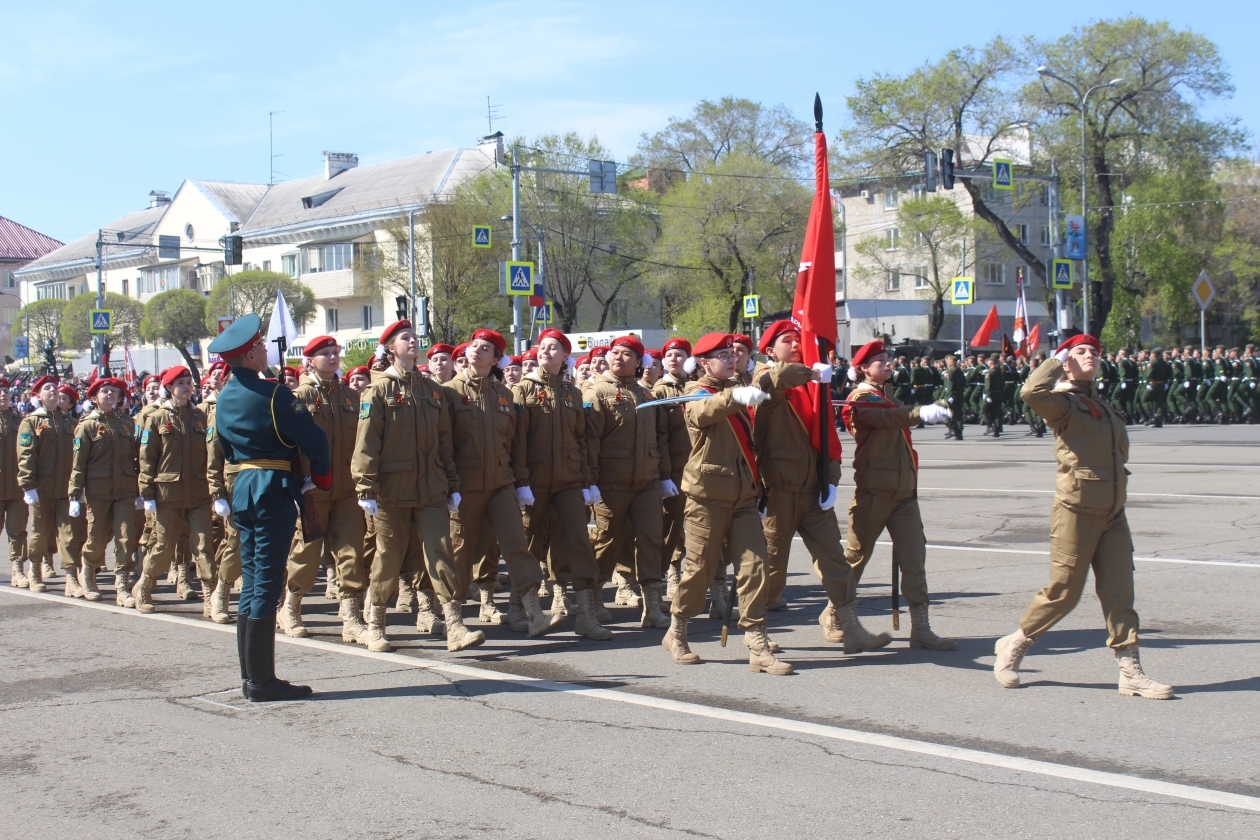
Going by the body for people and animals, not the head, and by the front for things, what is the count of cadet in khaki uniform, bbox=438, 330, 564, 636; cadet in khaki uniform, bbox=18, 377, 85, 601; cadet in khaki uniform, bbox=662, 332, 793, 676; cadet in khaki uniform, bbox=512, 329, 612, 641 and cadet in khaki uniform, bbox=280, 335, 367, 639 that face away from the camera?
0

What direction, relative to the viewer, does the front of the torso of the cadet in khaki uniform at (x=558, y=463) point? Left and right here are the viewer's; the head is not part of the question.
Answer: facing the viewer and to the right of the viewer

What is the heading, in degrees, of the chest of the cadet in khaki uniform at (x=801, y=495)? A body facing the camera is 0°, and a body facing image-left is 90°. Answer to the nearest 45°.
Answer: approximately 315°

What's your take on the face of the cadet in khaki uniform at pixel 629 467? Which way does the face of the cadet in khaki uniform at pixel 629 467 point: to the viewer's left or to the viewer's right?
to the viewer's left

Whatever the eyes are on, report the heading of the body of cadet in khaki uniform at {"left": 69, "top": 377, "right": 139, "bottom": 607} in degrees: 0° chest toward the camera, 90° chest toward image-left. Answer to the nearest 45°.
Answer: approximately 315°

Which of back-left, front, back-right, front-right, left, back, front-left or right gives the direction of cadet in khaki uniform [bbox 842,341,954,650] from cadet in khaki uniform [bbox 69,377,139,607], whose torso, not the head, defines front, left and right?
front

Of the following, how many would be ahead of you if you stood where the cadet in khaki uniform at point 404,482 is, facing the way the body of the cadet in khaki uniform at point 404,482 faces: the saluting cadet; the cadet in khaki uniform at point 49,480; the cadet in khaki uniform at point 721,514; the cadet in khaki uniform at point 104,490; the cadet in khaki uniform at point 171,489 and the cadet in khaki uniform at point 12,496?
2

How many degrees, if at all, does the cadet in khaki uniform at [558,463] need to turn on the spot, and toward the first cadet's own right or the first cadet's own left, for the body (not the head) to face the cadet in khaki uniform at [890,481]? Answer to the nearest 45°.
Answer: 0° — they already face them

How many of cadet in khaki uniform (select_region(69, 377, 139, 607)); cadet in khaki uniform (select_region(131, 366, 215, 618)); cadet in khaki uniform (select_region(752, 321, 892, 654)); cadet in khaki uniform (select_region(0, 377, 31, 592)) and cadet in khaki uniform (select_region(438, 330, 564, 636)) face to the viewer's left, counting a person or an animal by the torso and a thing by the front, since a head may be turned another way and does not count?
0

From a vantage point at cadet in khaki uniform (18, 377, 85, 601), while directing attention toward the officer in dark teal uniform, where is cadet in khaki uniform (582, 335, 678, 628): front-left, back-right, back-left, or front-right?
front-left

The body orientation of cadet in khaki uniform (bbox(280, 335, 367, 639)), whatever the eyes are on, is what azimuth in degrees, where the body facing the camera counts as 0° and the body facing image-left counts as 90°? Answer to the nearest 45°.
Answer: approximately 315°

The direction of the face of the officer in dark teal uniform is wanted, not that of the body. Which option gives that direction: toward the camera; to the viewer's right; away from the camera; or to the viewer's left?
to the viewer's right

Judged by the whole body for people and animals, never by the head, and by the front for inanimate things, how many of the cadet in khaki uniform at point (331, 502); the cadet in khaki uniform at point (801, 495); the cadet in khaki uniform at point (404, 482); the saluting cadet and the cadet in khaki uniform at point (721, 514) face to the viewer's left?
0

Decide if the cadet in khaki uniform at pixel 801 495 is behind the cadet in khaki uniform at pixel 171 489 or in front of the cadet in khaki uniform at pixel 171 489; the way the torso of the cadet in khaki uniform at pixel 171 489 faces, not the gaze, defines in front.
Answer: in front

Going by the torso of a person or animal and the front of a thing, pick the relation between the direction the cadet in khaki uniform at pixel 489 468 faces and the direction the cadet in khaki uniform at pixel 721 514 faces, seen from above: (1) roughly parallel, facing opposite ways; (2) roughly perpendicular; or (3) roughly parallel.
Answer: roughly parallel

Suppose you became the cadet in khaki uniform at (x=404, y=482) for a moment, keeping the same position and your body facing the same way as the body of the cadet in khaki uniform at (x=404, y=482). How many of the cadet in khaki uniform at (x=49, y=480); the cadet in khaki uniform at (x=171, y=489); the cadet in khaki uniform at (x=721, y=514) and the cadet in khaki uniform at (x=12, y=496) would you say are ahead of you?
1

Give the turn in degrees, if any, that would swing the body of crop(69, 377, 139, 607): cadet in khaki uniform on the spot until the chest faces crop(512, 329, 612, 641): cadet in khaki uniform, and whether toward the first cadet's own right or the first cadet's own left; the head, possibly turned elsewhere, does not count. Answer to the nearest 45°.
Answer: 0° — they already face them
